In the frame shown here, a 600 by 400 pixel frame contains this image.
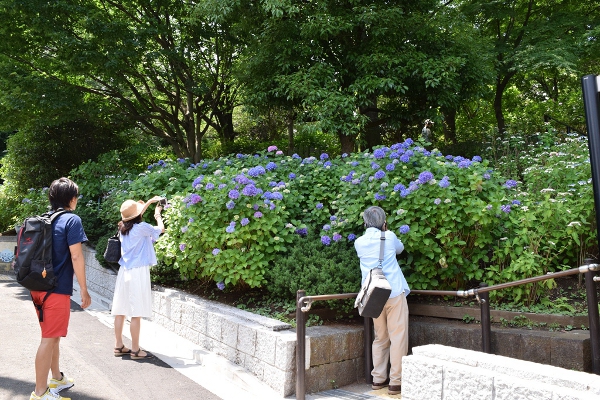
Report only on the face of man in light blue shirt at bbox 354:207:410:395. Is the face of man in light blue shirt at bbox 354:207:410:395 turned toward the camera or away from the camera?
away from the camera

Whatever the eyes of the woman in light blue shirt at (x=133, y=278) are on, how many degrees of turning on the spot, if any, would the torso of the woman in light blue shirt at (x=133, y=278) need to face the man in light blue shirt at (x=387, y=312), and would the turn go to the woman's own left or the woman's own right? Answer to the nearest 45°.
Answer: approximately 90° to the woman's own right

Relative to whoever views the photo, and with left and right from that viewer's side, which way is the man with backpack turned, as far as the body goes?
facing away from the viewer and to the right of the viewer

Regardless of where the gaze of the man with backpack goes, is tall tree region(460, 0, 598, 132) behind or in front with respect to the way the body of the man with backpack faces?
in front

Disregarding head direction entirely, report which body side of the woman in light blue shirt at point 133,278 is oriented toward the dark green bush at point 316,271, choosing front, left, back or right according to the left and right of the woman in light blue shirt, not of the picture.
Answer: front

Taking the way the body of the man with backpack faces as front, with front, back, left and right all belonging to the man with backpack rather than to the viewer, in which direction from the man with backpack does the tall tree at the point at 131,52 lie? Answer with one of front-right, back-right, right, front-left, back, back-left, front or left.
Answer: front-left

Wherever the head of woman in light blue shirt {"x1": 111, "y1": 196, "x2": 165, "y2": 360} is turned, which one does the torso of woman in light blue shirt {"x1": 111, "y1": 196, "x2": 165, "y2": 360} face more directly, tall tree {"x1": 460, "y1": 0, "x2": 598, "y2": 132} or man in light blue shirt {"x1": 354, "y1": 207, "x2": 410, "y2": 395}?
the tall tree

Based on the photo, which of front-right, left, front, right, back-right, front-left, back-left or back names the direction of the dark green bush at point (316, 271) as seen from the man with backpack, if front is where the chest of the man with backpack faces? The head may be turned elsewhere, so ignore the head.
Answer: front-right

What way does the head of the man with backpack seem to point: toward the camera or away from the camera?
away from the camera

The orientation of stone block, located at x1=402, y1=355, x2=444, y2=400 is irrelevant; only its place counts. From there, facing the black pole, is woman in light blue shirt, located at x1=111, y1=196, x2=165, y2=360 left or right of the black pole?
left

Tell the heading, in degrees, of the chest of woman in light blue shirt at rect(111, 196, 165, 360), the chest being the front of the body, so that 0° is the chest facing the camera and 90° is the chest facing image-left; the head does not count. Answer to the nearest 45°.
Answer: approximately 225°

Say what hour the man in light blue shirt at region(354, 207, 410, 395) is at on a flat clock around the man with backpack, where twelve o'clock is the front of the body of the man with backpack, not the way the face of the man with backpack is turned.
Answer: The man in light blue shirt is roughly at 2 o'clock from the man with backpack.
